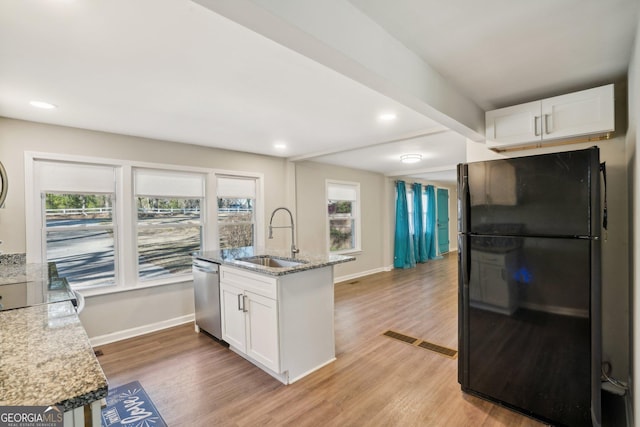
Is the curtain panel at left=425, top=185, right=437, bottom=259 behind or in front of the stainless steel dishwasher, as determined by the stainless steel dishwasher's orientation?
behind

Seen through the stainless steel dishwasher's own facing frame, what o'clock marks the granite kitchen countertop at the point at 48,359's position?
The granite kitchen countertop is roughly at 11 o'clock from the stainless steel dishwasher.

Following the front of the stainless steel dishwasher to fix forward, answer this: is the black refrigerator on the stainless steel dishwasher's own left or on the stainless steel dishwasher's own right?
on the stainless steel dishwasher's own left

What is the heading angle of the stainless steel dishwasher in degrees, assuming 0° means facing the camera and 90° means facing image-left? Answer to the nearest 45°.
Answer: approximately 45°
